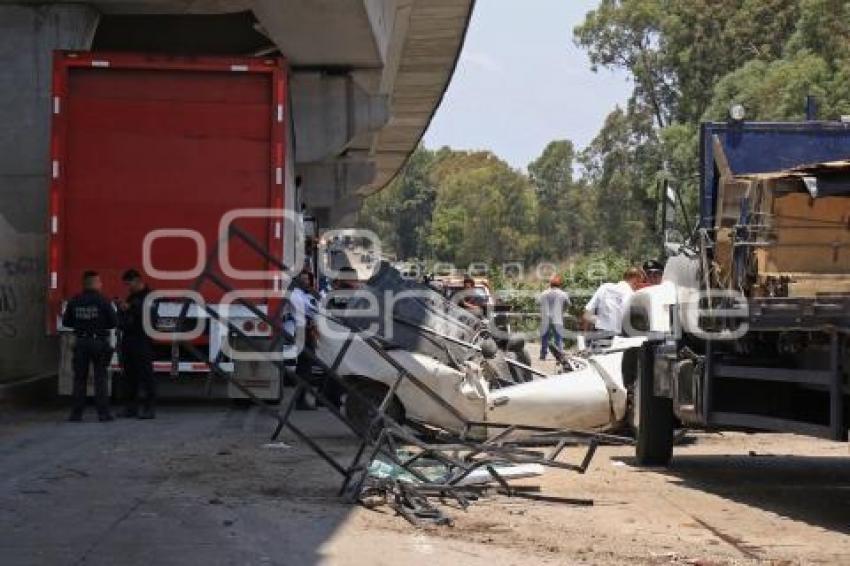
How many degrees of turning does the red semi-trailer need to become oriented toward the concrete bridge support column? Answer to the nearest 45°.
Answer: approximately 45° to its left

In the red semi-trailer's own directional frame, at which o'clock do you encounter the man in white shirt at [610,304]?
The man in white shirt is roughly at 3 o'clock from the red semi-trailer.

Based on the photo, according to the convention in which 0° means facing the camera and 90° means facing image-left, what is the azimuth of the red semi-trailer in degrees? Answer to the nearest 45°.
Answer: approximately 180°

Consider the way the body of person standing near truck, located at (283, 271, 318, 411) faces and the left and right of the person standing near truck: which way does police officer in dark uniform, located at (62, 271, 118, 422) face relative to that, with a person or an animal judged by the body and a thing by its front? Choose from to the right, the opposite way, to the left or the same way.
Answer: to the left

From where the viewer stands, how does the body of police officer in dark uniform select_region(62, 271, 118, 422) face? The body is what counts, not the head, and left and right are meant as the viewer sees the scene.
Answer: facing away from the viewer
